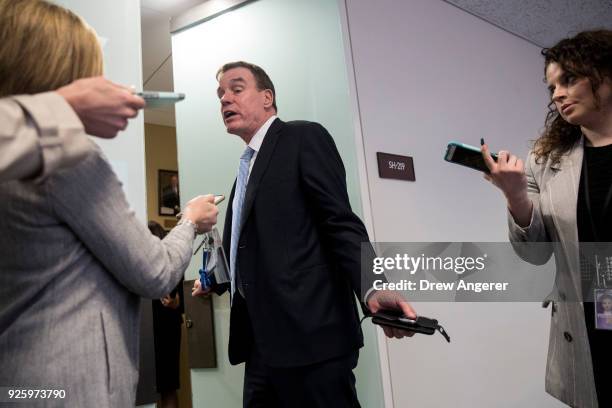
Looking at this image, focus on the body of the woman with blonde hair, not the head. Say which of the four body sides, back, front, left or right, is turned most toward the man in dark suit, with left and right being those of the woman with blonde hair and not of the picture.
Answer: front

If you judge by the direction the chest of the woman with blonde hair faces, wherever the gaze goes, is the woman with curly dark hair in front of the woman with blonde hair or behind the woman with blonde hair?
in front

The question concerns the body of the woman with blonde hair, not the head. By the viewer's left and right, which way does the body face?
facing away from the viewer and to the right of the viewer

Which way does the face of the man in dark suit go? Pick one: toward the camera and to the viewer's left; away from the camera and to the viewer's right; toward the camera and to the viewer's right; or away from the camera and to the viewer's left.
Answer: toward the camera and to the viewer's left

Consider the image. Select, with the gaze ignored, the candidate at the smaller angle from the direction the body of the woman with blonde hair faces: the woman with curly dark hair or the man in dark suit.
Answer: the man in dark suit

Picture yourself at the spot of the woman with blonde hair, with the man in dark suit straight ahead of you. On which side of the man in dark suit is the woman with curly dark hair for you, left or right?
right

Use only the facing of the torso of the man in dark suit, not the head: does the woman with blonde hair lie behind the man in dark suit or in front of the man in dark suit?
in front

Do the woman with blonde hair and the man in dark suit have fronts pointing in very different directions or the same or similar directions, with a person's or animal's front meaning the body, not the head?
very different directions

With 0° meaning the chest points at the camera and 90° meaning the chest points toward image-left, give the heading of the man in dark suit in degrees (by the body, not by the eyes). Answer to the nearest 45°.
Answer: approximately 45°

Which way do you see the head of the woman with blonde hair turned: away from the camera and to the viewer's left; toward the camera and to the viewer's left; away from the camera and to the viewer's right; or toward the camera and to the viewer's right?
away from the camera and to the viewer's right

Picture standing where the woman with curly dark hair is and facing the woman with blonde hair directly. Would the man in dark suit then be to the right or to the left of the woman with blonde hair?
right

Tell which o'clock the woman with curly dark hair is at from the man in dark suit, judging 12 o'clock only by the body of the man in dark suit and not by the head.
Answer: The woman with curly dark hair is roughly at 8 o'clock from the man in dark suit.
